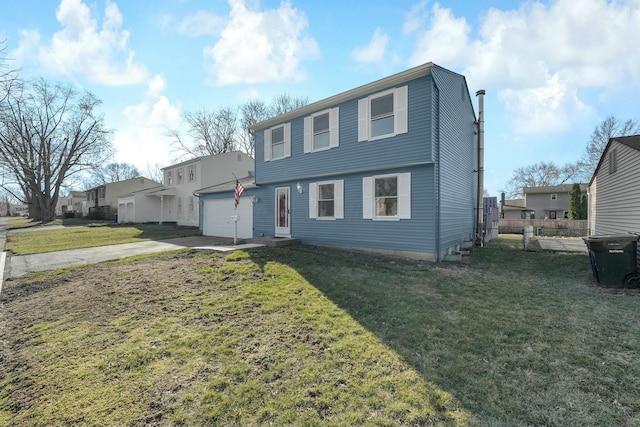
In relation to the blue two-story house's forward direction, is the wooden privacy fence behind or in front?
behind

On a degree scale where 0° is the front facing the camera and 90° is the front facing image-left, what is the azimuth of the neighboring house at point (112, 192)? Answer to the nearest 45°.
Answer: approximately 45°

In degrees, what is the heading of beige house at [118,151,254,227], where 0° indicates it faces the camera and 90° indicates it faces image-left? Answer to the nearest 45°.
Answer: approximately 45°

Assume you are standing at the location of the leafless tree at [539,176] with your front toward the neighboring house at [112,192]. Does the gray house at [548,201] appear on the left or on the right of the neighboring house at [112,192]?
left

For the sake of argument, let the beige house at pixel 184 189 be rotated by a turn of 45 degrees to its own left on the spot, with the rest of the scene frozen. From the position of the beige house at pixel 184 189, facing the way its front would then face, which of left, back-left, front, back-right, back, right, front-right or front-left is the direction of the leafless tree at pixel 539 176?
left

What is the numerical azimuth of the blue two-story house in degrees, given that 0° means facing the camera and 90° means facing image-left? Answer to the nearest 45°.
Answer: approximately 45°
